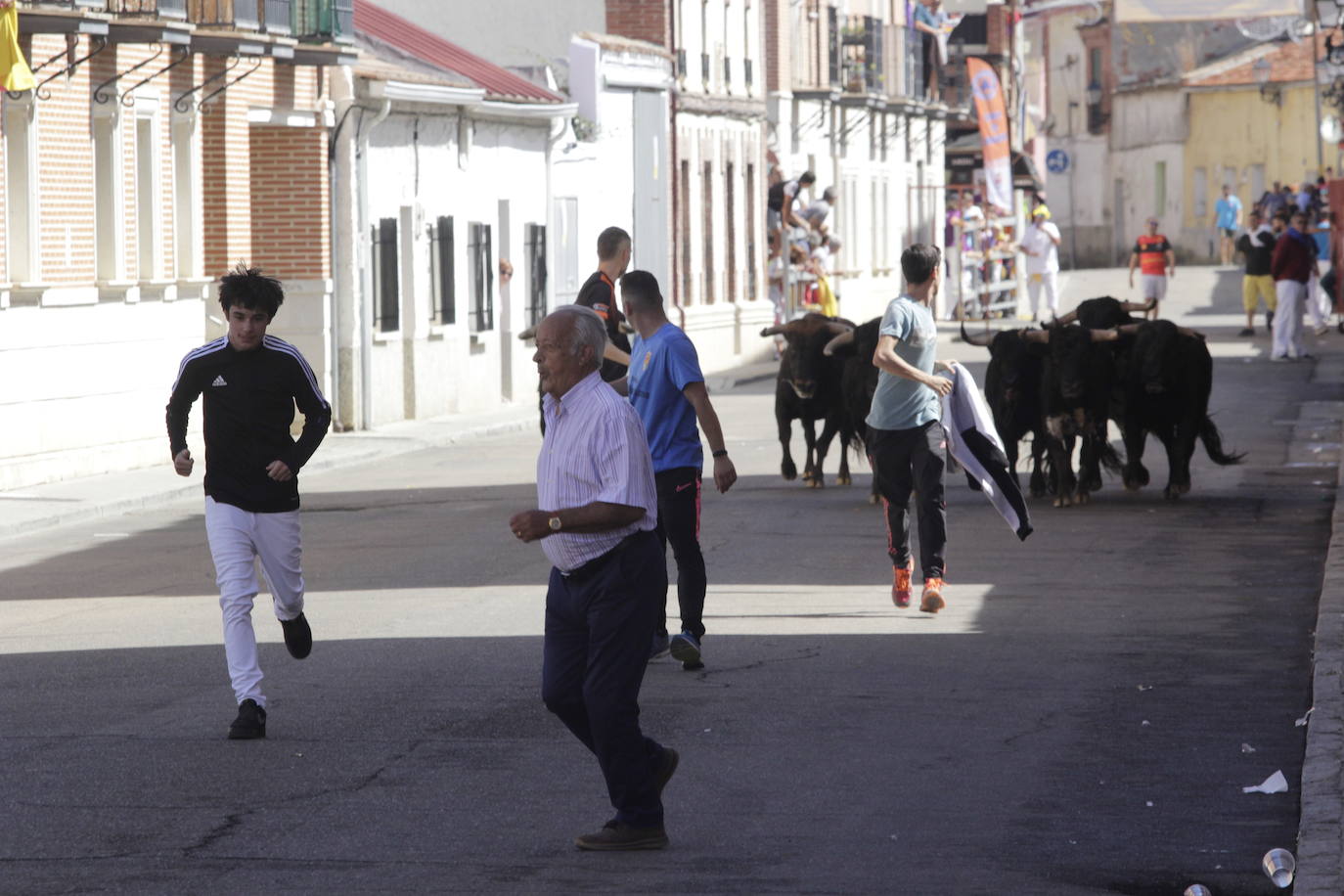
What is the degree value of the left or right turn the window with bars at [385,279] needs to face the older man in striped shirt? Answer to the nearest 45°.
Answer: approximately 45° to its right

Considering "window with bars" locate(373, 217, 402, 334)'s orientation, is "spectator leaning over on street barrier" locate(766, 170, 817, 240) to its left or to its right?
on its left

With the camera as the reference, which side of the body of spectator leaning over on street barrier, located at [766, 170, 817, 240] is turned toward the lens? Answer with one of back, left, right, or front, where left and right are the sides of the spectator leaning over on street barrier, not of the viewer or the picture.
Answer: right

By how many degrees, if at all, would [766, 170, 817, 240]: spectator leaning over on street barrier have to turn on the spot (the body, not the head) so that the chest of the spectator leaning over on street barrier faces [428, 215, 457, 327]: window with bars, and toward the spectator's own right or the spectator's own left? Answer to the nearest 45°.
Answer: approximately 90° to the spectator's own right

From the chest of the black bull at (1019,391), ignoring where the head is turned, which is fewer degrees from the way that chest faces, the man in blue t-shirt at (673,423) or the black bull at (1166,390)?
the man in blue t-shirt

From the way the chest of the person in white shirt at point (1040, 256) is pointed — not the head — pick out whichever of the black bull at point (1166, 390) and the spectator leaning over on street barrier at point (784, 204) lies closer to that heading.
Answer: the black bull

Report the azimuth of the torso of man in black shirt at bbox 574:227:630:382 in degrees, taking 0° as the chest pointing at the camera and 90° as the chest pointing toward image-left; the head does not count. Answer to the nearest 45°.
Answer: approximately 225°

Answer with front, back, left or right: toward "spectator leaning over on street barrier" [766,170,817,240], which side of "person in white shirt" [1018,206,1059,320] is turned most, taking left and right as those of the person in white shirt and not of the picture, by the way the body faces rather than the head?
right
